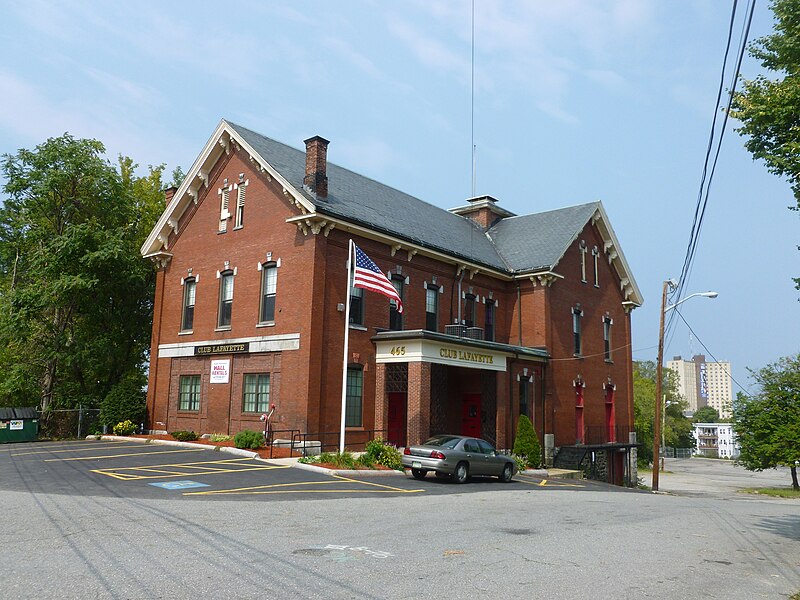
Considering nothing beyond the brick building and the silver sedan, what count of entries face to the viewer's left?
0

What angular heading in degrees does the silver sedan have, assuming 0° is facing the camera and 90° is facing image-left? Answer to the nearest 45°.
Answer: approximately 225°

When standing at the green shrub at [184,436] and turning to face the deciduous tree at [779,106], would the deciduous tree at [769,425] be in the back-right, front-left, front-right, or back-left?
front-left

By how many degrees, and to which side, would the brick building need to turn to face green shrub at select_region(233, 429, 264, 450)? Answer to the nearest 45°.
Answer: approximately 90° to its right

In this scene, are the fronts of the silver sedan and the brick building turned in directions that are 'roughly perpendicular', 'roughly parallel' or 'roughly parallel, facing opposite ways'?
roughly perpendicular

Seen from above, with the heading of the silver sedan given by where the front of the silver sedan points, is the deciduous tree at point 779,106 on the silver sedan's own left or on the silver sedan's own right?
on the silver sedan's own right

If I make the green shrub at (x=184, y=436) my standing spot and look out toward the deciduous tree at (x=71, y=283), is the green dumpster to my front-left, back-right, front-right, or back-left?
front-left

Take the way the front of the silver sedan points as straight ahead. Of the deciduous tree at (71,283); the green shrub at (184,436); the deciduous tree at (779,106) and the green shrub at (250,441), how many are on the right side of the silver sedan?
1

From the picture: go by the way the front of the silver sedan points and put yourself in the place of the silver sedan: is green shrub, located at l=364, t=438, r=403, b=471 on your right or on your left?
on your left
